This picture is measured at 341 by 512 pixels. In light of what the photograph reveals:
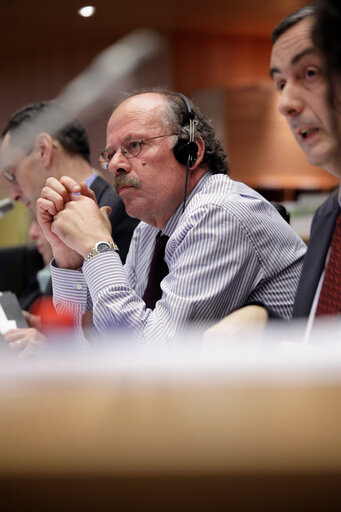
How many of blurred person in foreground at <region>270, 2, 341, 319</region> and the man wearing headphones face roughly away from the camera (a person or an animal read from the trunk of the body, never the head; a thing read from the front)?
0

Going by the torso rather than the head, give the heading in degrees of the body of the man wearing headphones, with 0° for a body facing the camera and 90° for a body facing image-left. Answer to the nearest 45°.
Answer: approximately 45°

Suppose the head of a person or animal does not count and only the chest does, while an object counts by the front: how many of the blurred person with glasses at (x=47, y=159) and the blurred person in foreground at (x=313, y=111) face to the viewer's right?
0

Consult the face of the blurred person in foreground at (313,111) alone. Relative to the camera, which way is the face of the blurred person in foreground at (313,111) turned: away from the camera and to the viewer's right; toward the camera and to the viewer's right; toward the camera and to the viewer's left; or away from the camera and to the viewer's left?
toward the camera and to the viewer's left

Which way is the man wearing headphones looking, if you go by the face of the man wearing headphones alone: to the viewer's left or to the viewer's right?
to the viewer's left

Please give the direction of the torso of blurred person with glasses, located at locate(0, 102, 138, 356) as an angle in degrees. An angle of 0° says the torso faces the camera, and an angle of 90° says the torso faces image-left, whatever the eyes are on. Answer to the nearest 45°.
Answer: approximately 90°
